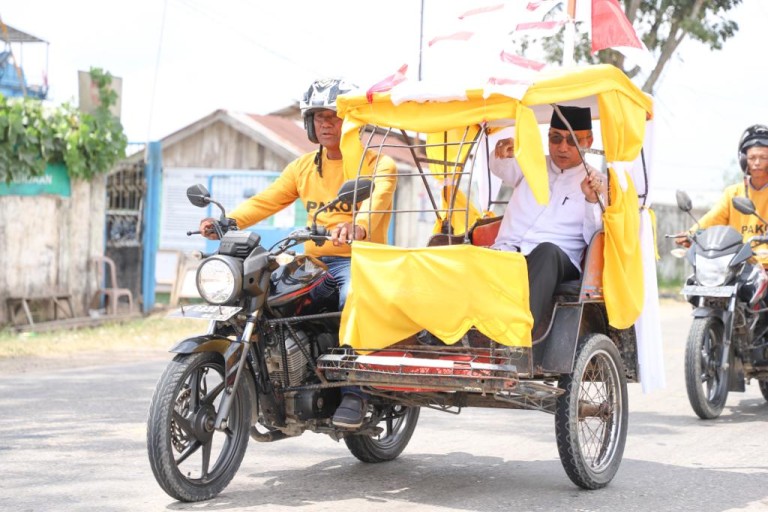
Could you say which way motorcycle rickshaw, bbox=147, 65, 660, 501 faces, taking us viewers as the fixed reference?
facing the viewer and to the left of the viewer

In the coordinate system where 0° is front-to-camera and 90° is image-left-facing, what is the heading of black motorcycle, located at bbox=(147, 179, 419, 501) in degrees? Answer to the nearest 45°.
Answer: approximately 45°

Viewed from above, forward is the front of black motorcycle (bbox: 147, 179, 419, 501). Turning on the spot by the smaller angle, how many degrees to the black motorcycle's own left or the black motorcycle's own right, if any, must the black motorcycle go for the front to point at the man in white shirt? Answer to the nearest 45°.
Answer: approximately 135° to the black motorcycle's own left

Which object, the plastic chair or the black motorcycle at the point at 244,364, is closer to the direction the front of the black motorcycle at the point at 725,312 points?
the black motorcycle

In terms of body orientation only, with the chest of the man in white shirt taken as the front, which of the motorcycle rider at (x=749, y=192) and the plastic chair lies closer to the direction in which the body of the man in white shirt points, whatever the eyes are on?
the plastic chair

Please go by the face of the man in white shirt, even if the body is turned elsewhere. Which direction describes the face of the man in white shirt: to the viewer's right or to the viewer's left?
to the viewer's left

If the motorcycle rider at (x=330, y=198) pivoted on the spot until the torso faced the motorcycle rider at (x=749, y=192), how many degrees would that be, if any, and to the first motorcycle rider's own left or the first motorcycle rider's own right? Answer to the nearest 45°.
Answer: approximately 180°

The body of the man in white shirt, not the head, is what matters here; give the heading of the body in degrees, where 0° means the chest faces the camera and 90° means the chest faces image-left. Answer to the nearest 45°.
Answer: approximately 45°
